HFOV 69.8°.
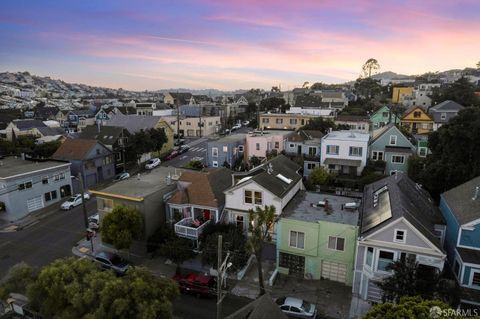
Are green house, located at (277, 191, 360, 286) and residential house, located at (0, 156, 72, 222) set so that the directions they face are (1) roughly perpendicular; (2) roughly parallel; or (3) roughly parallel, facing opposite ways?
roughly perpendicular

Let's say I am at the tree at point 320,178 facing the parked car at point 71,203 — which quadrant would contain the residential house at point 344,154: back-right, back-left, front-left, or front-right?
back-right

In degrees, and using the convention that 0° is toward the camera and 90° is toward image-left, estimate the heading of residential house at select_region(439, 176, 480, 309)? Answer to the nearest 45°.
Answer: approximately 0°

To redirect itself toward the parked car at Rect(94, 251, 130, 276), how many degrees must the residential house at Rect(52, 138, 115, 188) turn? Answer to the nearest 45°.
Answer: approximately 45° to its right

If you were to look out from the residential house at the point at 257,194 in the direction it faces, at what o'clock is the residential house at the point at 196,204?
the residential house at the point at 196,204 is roughly at 2 o'clock from the residential house at the point at 257,194.

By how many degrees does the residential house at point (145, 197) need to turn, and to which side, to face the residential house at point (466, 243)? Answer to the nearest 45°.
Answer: approximately 90° to its left

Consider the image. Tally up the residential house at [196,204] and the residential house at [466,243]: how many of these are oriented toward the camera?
2

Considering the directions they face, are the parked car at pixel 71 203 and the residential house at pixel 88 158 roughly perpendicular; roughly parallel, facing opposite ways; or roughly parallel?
roughly perpendicular

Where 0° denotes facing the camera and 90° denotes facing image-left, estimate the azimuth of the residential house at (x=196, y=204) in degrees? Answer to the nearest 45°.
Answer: approximately 0°
